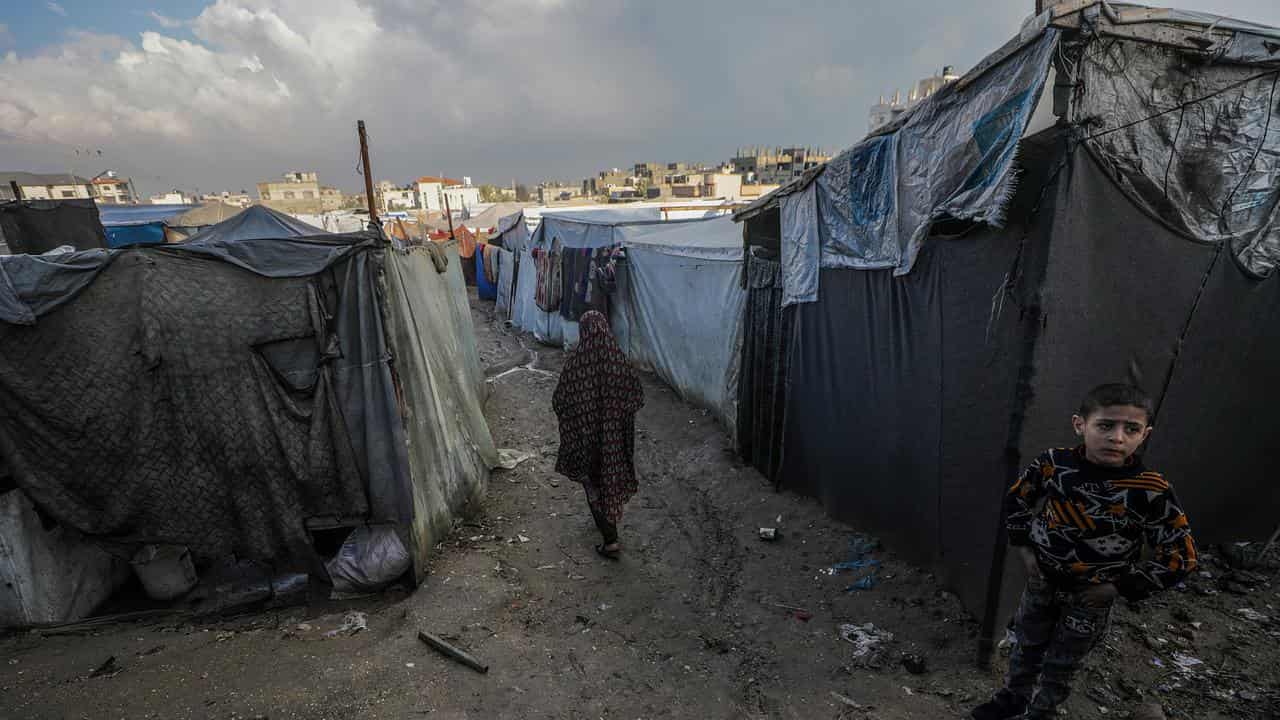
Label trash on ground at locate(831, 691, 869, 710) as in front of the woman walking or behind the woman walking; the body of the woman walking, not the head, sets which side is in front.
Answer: behind

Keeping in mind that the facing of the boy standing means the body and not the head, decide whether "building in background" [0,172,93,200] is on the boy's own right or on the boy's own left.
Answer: on the boy's own right

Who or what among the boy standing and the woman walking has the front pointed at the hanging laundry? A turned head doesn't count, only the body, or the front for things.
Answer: the woman walking

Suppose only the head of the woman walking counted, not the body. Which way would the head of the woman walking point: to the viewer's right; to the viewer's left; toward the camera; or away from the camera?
away from the camera

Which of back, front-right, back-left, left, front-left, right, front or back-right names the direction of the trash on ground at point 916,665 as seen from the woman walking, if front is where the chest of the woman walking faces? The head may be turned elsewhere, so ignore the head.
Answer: back-right

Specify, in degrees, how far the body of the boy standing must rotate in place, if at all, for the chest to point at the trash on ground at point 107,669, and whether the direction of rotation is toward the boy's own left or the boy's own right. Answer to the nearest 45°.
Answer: approximately 45° to the boy's own right

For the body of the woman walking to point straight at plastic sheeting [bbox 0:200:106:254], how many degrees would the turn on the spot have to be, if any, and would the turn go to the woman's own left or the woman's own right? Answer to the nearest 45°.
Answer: approximately 45° to the woman's own left

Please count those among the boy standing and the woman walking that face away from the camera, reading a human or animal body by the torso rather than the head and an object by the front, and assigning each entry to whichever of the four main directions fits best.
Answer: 1

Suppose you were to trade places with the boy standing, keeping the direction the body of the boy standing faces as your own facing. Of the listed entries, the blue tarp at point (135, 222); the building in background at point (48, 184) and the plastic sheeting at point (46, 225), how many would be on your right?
3

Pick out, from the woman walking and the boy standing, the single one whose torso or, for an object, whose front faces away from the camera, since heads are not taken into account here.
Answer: the woman walking

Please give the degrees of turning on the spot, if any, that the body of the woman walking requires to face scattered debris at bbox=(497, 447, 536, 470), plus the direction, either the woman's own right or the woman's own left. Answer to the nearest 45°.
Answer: approximately 45° to the woman's own left

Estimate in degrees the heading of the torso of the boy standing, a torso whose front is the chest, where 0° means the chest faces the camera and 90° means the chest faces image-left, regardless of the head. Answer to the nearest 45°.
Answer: approximately 0°

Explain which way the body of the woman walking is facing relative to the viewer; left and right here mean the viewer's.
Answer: facing away from the viewer
